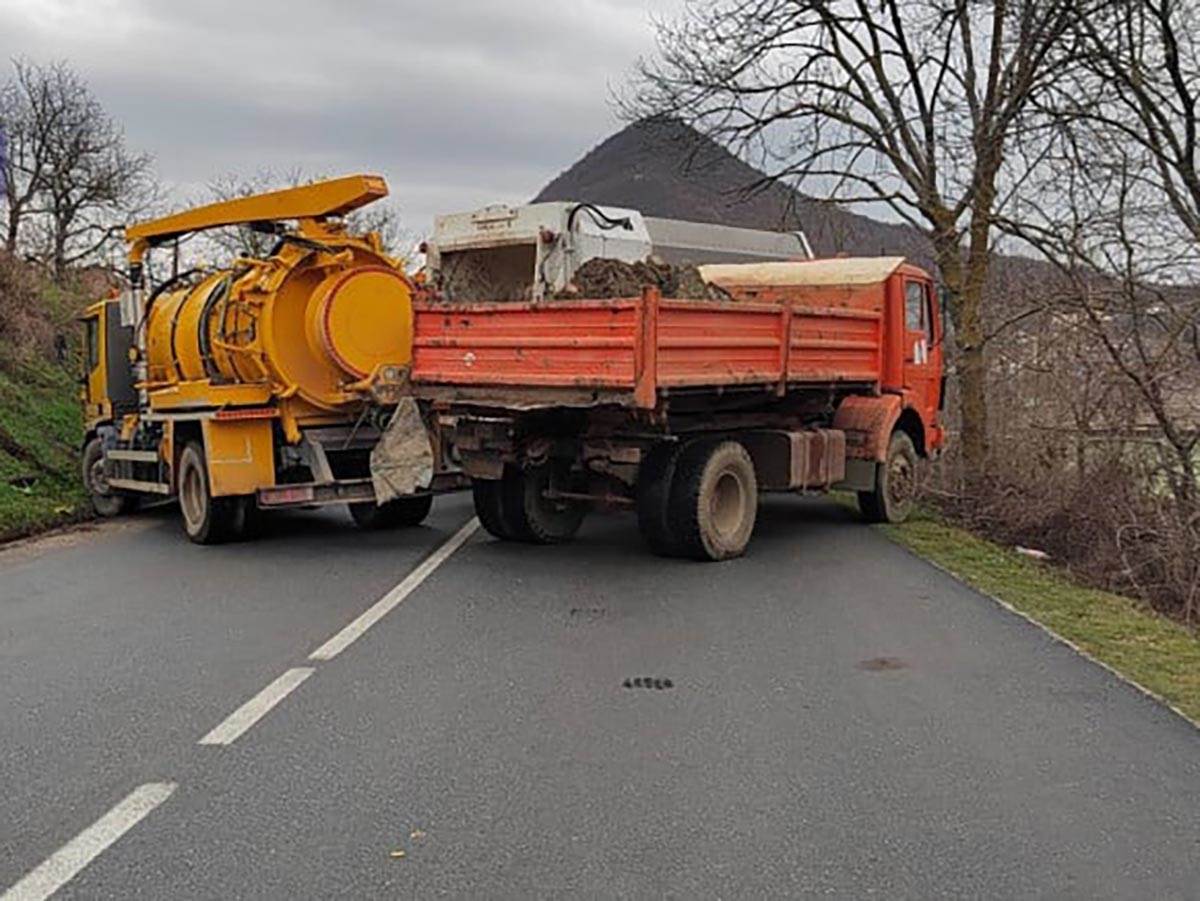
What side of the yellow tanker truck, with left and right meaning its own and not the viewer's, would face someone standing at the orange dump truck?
back

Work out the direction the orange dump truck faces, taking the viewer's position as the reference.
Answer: facing away from the viewer and to the right of the viewer

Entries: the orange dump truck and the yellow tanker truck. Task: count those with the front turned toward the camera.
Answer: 0

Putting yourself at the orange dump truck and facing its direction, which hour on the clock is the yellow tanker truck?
The yellow tanker truck is roughly at 8 o'clock from the orange dump truck.

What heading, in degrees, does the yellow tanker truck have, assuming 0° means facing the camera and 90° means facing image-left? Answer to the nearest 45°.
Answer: approximately 135°

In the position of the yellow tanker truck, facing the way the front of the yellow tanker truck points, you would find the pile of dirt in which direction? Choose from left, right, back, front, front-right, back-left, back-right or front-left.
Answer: back
